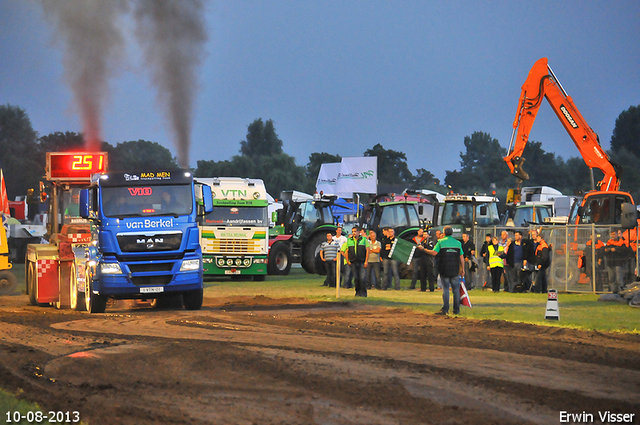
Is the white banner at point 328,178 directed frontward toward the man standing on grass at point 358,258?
yes

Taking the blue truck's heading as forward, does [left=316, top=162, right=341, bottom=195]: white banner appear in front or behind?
behind

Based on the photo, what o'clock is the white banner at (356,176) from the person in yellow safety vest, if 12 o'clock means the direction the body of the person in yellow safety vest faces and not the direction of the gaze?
The white banner is roughly at 5 o'clock from the person in yellow safety vest.

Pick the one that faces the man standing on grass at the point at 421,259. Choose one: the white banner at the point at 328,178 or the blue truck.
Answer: the white banner

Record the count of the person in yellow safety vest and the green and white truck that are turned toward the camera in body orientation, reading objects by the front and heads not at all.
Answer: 2

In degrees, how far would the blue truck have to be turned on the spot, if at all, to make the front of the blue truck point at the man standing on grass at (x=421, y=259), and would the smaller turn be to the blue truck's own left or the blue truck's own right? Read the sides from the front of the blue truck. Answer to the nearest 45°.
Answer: approximately 135° to the blue truck's own left
